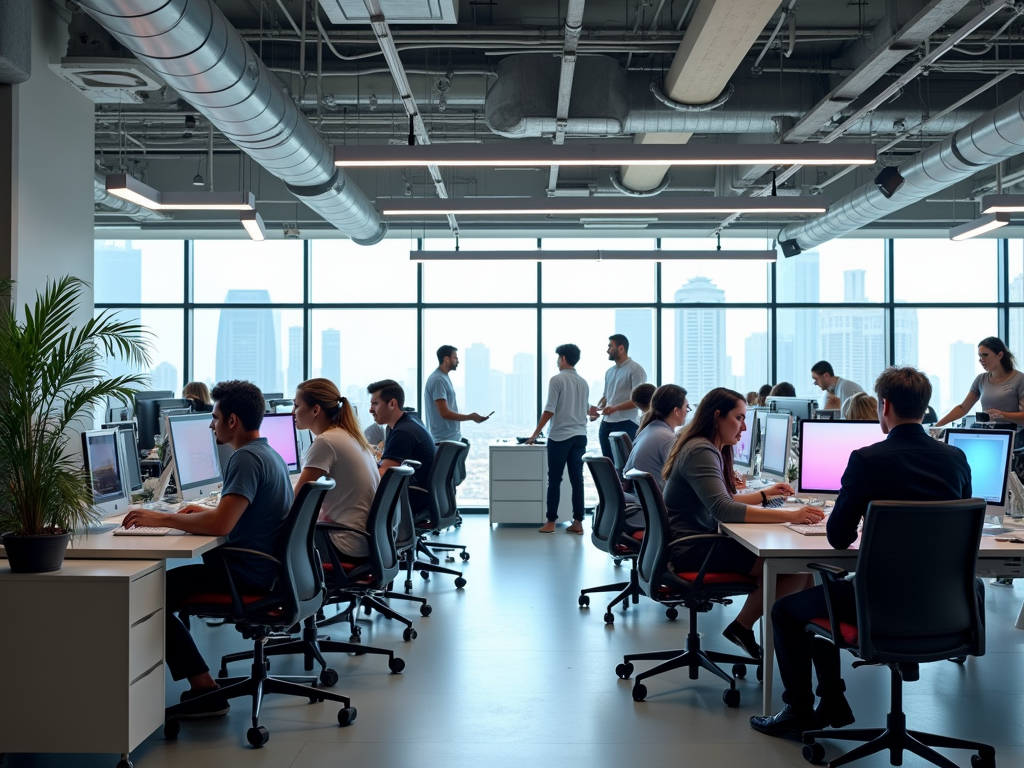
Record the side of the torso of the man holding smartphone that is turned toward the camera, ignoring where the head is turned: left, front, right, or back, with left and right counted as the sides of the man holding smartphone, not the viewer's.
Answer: right

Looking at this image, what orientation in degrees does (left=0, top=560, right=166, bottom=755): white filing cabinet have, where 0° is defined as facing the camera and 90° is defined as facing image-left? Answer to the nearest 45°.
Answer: approximately 270°

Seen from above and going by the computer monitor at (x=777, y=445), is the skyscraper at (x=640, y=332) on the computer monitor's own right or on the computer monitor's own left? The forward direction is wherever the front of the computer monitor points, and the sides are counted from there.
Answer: on the computer monitor's own right

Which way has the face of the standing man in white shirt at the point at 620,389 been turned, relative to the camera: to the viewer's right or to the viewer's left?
to the viewer's left

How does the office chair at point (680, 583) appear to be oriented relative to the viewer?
to the viewer's right

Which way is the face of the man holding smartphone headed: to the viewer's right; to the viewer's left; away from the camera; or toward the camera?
to the viewer's right

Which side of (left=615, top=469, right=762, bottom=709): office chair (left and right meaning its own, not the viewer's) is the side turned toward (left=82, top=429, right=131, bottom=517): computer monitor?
back

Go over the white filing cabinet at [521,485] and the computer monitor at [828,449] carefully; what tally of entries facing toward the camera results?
2

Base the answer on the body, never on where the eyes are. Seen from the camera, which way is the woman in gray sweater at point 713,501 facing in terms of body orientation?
to the viewer's right

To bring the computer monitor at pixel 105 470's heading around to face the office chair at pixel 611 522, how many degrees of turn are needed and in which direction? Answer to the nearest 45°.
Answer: approximately 45° to its left

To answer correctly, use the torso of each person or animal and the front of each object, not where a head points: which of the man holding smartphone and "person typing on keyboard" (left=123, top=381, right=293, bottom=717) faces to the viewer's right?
the man holding smartphone
